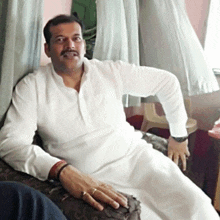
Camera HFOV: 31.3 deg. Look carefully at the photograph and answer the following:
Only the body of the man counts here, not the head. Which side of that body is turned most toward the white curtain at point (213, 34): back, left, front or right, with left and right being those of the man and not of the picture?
left

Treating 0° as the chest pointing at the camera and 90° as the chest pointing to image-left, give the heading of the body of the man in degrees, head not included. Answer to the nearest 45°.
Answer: approximately 315°
